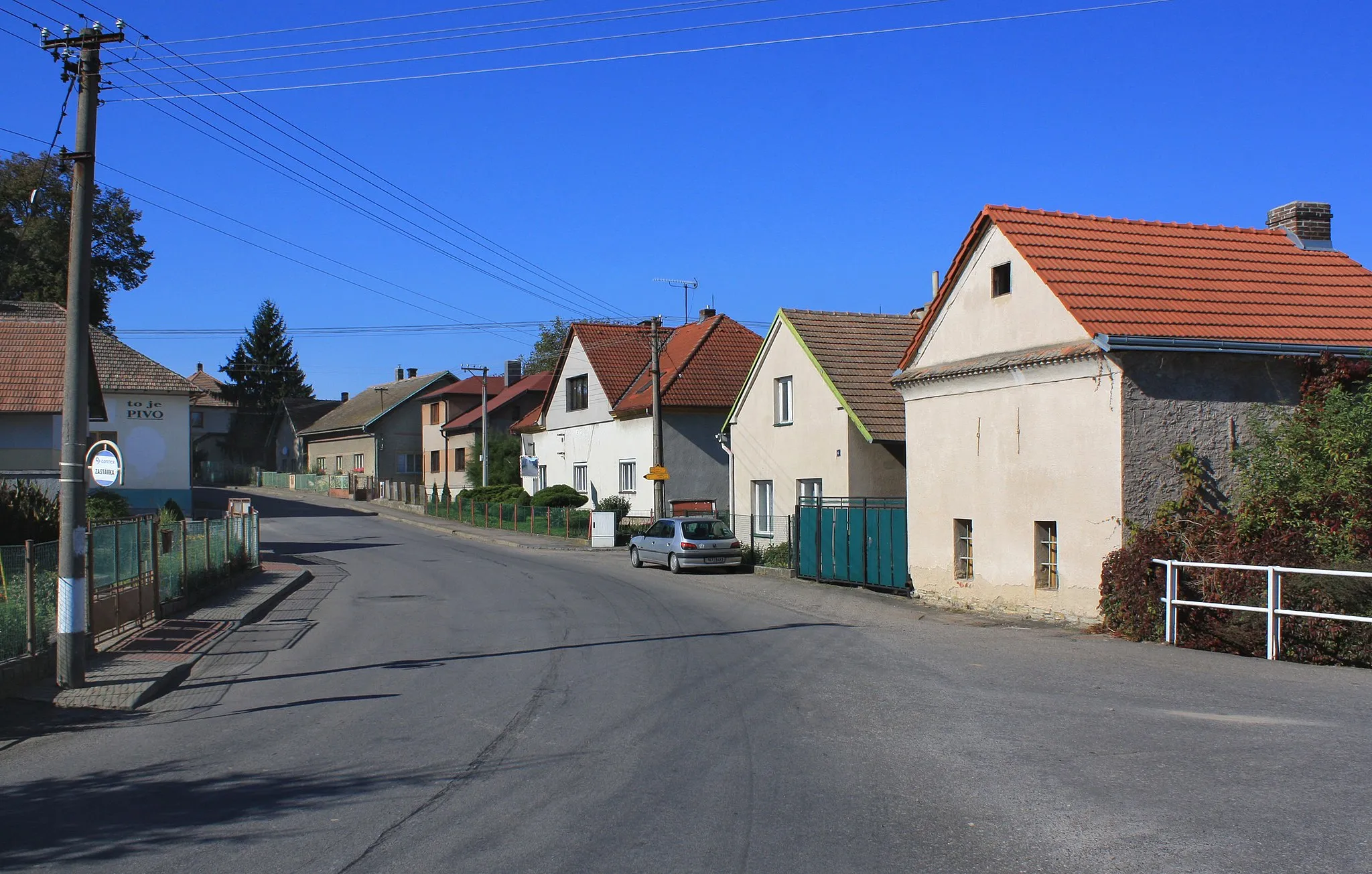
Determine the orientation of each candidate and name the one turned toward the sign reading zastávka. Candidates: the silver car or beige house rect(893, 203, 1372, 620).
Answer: the beige house

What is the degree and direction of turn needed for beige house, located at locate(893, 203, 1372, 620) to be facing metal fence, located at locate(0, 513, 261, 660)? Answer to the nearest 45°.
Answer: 0° — it already faces it

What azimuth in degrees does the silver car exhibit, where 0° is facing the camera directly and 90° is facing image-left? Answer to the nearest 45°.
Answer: approximately 135°

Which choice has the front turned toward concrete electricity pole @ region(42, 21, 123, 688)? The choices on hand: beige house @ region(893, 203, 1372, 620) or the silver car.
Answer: the beige house
